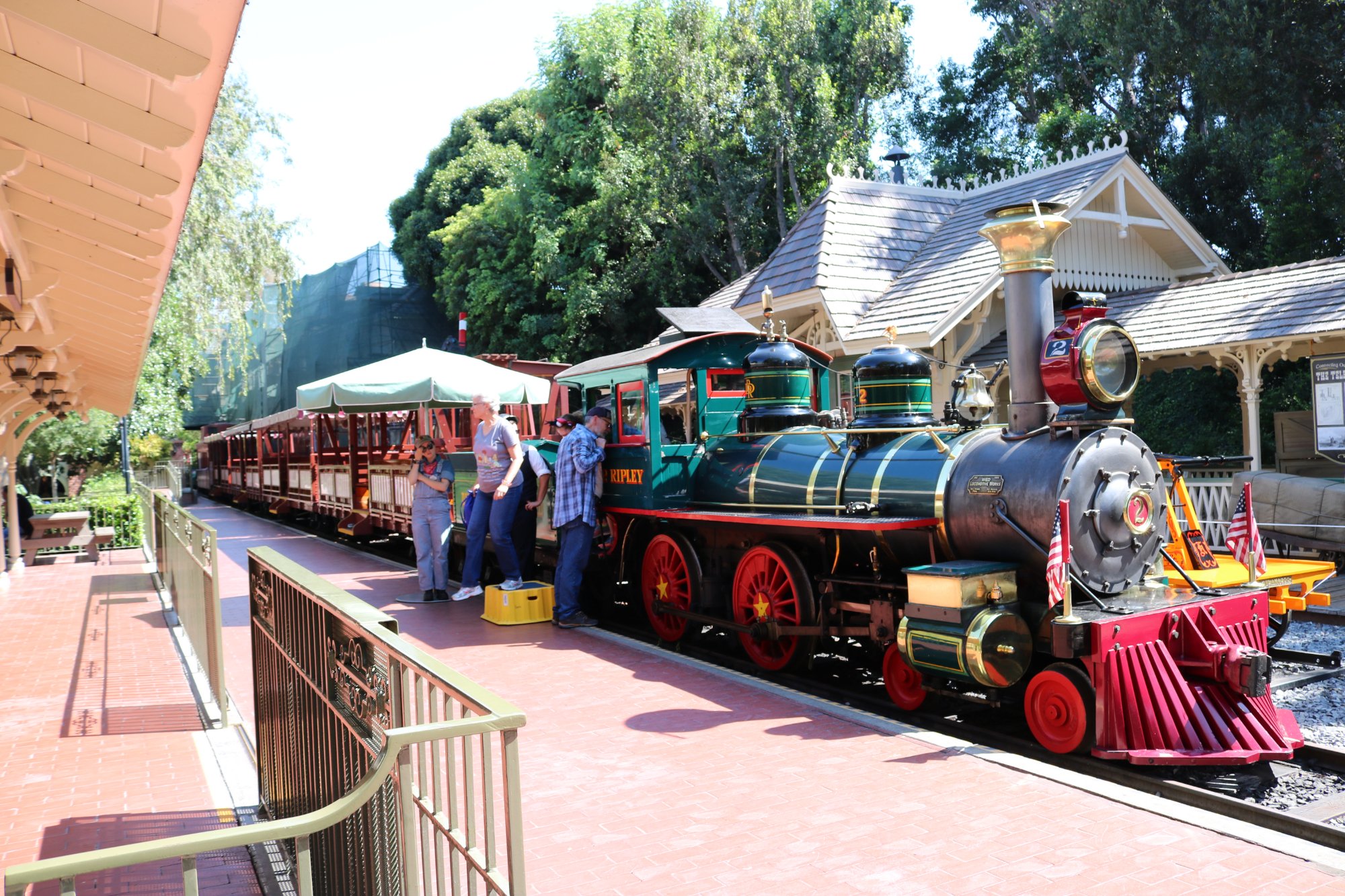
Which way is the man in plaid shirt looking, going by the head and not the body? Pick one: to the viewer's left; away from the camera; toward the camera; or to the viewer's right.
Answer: to the viewer's right

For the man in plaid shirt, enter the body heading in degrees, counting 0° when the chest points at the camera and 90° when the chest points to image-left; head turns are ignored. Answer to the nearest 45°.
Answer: approximately 270°

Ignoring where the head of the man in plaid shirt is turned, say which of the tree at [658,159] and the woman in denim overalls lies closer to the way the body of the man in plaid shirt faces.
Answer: the tree

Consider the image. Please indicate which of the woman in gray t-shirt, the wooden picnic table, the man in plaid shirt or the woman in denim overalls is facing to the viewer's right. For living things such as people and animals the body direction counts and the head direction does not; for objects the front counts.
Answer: the man in plaid shirt

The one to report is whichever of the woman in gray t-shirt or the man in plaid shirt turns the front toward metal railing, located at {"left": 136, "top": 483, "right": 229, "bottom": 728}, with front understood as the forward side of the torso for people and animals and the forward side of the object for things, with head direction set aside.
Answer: the woman in gray t-shirt

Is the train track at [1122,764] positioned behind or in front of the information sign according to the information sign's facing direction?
in front

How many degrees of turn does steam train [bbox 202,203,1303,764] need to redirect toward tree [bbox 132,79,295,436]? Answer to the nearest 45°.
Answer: approximately 180°

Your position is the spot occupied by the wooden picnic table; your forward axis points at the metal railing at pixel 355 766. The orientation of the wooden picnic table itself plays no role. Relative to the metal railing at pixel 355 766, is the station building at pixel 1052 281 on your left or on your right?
left

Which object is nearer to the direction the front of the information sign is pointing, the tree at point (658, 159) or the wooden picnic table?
the wooden picnic table

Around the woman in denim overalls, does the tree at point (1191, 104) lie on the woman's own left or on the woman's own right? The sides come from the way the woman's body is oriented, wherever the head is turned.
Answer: on the woman's own left
